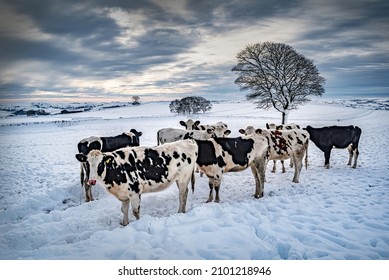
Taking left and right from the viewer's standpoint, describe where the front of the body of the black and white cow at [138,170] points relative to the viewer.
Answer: facing the viewer and to the left of the viewer

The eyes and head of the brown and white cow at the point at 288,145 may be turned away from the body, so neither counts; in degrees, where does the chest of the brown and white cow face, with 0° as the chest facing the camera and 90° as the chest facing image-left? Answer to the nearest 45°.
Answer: approximately 90°

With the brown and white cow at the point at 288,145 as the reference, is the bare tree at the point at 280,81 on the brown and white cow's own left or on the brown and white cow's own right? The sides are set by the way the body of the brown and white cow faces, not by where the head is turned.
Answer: on the brown and white cow's own right

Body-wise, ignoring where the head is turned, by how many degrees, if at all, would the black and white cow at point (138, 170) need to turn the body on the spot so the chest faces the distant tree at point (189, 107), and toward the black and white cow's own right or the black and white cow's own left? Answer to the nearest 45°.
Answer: approximately 135° to the black and white cow's own right

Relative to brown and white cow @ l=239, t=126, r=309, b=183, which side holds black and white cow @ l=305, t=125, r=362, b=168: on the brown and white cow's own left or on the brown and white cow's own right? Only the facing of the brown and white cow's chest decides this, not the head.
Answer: on the brown and white cow's own right

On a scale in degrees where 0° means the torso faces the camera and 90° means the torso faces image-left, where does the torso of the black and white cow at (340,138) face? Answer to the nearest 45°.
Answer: approximately 90°

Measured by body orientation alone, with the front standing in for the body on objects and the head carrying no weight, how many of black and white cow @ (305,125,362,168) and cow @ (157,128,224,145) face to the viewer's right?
1
